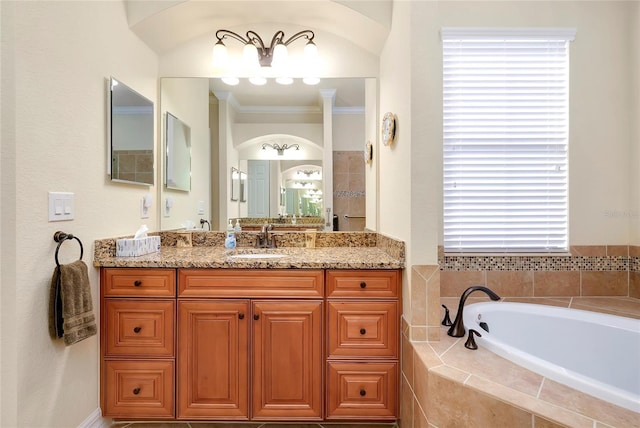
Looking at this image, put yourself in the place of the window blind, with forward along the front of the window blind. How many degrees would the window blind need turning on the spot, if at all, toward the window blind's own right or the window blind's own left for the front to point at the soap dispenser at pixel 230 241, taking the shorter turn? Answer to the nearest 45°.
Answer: approximately 45° to the window blind's own right

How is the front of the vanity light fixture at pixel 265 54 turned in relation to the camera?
facing the viewer

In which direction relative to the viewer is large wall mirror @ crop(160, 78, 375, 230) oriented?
toward the camera

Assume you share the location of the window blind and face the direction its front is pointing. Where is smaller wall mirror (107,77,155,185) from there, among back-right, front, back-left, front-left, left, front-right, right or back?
front-right

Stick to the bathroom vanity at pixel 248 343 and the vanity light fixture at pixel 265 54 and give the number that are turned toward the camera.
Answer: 2

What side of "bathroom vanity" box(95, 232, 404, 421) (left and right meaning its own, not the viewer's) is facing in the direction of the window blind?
left

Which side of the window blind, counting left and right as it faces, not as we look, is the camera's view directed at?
front

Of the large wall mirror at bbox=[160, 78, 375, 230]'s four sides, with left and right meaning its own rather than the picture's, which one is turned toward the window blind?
left

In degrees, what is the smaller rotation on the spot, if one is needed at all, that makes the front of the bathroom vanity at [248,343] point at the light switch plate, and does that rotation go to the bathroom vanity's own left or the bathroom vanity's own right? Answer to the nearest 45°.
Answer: approximately 90° to the bathroom vanity's own right

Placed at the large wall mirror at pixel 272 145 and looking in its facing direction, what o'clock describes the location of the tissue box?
The tissue box is roughly at 2 o'clock from the large wall mirror.

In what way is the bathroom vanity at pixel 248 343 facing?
toward the camera

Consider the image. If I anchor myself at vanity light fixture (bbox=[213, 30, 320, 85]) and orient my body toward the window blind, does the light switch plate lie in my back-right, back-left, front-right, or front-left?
back-right
